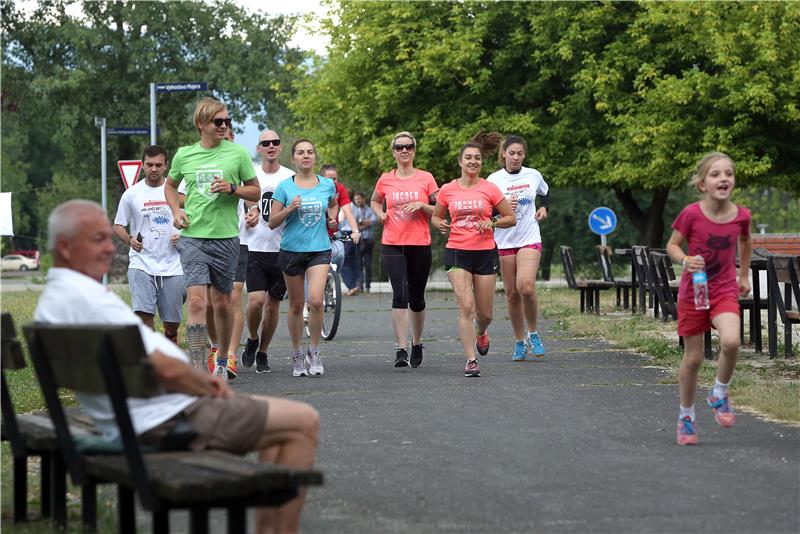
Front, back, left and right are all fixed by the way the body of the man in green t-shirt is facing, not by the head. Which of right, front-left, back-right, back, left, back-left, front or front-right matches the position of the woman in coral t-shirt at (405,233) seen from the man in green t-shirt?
back-left

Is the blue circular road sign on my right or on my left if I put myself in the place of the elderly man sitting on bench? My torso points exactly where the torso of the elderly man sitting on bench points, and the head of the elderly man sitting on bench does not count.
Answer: on my left

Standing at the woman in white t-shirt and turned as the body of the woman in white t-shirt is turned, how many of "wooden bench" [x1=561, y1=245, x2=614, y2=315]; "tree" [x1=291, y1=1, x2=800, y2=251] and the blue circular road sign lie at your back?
3

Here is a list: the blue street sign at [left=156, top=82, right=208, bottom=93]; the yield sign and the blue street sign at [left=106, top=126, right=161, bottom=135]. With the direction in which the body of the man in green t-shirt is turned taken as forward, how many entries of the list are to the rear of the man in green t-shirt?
3

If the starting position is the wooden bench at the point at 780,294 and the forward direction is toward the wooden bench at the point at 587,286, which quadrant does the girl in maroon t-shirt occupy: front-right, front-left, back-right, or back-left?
back-left

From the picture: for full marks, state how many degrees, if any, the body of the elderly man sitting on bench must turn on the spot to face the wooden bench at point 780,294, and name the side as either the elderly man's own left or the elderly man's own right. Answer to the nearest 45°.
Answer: approximately 45° to the elderly man's own left

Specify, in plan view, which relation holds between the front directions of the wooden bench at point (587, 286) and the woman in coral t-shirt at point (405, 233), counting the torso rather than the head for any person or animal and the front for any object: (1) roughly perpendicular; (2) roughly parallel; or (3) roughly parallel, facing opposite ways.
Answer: roughly perpendicular

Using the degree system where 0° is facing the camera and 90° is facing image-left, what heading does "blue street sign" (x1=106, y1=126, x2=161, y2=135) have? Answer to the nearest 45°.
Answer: approximately 0°

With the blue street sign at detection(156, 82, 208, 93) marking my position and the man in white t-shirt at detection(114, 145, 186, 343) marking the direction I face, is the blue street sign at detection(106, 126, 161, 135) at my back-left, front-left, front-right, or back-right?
back-right
